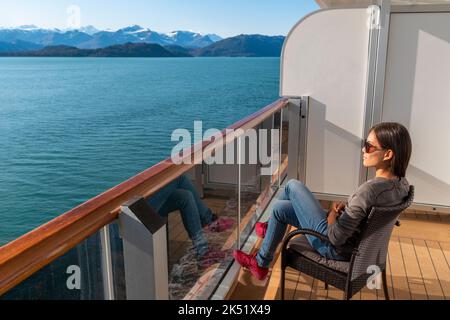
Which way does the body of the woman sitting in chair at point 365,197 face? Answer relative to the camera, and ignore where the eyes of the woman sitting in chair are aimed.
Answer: to the viewer's left

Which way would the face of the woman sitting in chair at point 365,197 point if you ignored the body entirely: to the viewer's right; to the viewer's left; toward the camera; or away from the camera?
to the viewer's left
